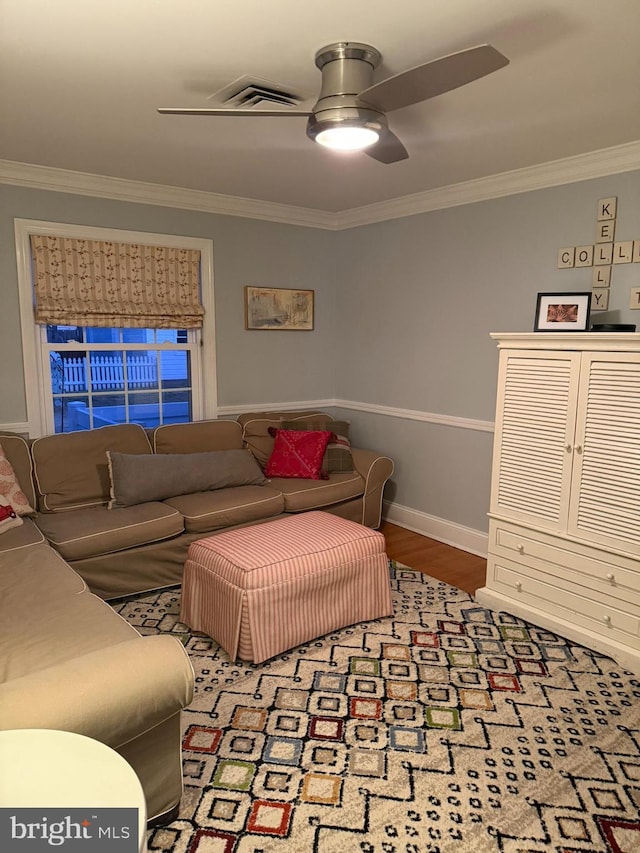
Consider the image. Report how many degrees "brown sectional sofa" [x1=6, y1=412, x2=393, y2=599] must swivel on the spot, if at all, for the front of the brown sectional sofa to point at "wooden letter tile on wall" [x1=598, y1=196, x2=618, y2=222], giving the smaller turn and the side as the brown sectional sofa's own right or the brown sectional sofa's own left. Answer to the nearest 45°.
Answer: approximately 45° to the brown sectional sofa's own left

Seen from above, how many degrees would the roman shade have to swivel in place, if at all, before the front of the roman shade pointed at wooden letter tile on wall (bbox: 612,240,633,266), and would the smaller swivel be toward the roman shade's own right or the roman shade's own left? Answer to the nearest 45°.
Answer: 0° — it already faces it

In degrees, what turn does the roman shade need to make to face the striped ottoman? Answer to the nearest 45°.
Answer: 0° — it already faces it

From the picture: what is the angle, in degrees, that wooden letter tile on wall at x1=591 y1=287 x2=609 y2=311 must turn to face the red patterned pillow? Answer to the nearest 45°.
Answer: approximately 45° to its right
